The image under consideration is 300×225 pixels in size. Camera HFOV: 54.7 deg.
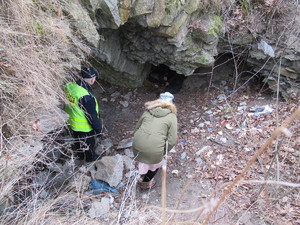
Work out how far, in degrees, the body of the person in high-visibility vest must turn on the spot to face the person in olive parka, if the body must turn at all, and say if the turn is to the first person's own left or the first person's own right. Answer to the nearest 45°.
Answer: approximately 90° to the first person's own right

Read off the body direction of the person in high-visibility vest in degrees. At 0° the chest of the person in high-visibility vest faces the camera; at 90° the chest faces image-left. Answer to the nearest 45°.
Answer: approximately 225°

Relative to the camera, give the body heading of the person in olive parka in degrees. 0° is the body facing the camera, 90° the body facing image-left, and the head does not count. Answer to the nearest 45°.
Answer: approximately 225°

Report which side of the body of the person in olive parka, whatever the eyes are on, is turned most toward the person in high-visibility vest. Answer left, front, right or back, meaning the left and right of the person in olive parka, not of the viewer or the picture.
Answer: left

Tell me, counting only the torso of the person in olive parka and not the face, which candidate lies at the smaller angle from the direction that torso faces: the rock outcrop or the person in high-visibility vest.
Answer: the rock outcrop
